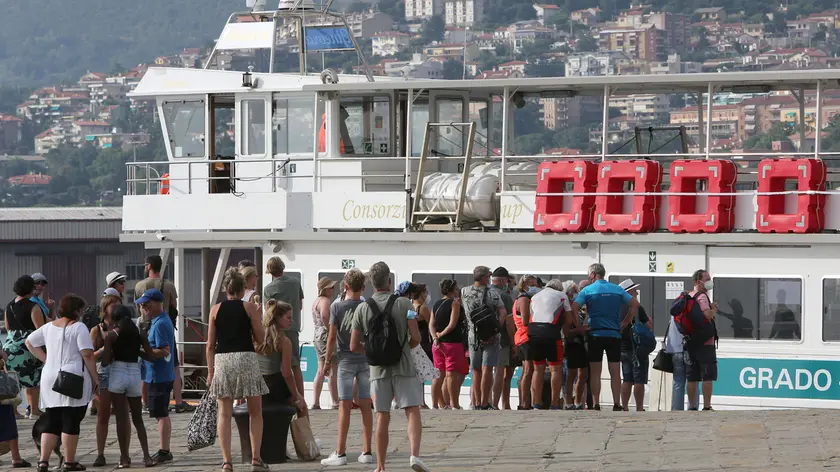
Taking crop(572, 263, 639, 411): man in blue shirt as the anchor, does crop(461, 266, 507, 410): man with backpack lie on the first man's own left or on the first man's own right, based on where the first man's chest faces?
on the first man's own left

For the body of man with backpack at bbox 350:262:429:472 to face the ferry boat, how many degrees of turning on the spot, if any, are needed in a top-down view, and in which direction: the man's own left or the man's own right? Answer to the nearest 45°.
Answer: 0° — they already face it

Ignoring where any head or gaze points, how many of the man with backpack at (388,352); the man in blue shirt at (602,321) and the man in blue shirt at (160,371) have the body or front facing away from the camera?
2

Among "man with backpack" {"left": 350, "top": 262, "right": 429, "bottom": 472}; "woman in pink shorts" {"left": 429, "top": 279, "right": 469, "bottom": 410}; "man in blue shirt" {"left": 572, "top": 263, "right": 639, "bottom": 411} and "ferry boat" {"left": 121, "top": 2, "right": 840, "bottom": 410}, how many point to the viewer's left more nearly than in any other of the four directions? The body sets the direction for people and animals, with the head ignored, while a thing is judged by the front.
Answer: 1

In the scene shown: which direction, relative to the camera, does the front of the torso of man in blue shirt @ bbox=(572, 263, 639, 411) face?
away from the camera

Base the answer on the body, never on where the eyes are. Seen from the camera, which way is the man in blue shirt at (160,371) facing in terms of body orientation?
to the viewer's left

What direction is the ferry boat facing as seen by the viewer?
to the viewer's left

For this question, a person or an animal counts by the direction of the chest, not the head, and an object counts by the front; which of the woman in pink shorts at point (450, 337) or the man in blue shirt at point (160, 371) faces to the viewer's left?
the man in blue shirt

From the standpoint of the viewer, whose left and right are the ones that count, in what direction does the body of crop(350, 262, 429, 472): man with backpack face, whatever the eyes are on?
facing away from the viewer

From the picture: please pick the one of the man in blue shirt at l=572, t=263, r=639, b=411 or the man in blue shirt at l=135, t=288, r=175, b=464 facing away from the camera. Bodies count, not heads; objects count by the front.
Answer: the man in blue shirt at l=572, t=263, r=639, b=411

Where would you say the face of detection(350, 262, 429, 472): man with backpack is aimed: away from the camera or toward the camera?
away from the camera

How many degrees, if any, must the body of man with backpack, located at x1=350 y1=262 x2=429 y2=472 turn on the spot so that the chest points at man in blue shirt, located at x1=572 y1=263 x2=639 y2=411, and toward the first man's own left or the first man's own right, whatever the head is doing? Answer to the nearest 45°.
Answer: approximately 45° to the first man's own right
